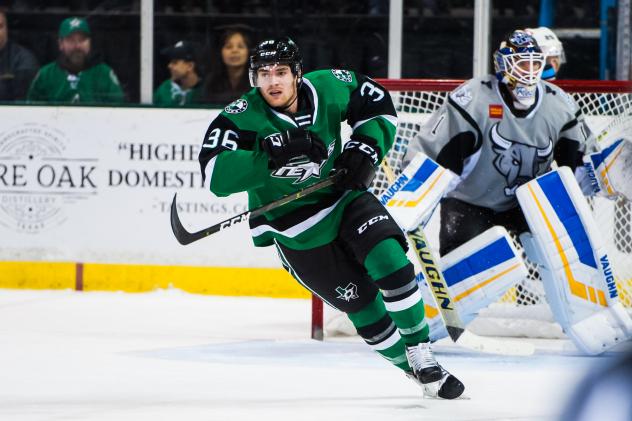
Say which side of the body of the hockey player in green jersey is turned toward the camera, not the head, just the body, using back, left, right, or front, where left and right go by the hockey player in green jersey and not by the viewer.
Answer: front

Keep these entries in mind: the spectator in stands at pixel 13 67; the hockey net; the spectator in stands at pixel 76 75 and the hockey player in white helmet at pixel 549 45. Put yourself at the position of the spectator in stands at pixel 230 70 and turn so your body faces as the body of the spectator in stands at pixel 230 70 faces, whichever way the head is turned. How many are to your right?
2

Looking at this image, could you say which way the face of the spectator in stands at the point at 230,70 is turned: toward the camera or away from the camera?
toward the camera

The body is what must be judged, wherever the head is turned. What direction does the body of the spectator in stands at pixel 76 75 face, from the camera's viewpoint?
toward the camera

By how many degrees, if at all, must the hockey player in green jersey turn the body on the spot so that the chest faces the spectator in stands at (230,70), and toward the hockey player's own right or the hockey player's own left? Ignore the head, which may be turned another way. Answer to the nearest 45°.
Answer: approximately 180°

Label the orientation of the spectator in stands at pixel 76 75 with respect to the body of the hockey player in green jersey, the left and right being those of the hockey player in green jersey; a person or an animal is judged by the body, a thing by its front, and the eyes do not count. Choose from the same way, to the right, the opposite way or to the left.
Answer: the same way

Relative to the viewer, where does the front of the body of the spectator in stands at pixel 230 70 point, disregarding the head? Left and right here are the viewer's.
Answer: facing the viewer

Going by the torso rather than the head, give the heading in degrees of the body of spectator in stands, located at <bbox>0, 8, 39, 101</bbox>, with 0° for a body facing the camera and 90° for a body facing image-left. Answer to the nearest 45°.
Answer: approximately 0°

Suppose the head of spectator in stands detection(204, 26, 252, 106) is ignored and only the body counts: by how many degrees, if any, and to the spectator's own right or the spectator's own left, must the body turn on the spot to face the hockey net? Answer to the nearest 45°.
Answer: approximately 45° to the spectator's own left

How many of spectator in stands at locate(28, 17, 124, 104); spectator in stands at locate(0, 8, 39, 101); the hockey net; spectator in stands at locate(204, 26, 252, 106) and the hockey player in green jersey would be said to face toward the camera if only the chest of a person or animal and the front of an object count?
5

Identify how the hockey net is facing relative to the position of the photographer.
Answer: facing the viewer

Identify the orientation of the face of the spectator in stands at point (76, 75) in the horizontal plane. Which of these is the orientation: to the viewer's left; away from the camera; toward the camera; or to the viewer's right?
toward the camera

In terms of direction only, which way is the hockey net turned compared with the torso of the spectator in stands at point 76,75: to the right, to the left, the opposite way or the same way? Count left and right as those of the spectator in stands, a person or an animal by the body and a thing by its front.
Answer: the same way

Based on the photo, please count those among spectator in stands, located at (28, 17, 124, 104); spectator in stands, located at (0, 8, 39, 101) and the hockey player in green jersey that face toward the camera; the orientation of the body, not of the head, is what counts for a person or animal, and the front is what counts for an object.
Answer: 3
